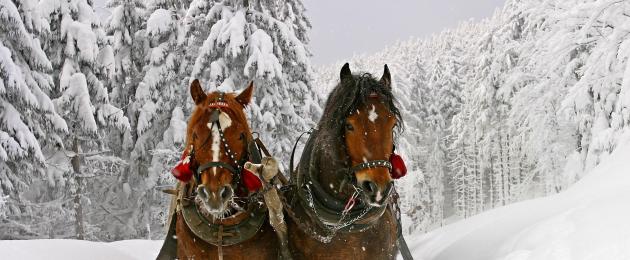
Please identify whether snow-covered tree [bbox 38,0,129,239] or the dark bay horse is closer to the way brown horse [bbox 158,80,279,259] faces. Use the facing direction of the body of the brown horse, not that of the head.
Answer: the dark bay horse

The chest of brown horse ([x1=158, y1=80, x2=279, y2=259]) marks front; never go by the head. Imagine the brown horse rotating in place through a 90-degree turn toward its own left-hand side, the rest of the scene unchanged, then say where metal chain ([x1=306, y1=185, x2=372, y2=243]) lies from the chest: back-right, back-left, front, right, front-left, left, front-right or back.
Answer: front

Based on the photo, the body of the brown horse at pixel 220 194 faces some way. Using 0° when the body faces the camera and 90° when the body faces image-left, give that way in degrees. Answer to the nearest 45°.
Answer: approximately 0°

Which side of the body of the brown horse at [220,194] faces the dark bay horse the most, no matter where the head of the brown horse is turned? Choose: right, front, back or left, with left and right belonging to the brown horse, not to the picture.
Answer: left

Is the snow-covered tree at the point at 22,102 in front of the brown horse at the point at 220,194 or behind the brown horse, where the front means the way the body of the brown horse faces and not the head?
behind

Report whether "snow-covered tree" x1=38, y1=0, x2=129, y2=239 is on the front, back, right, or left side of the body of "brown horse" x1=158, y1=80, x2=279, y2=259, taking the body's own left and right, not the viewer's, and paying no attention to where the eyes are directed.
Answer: back
